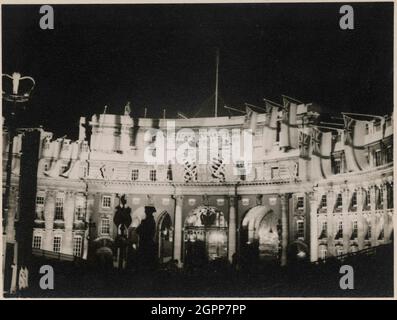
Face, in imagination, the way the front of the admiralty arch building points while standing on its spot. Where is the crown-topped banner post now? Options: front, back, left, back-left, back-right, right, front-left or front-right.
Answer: front

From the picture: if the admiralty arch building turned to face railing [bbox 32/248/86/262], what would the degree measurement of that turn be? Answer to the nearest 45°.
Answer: approximately 90° to its right

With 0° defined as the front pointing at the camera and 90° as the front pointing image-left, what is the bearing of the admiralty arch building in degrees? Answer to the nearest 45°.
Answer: approximately 0°
